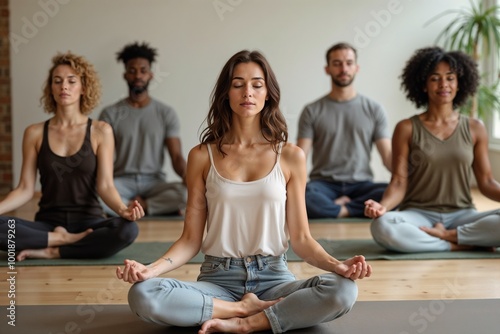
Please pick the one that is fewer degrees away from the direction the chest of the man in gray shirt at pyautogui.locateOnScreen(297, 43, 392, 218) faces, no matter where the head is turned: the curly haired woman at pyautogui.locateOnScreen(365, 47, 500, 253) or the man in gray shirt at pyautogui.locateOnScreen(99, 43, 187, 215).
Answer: the curly haired woman

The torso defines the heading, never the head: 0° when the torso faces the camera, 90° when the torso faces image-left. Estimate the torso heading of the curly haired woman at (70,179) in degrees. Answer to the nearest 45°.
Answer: approximately 0°

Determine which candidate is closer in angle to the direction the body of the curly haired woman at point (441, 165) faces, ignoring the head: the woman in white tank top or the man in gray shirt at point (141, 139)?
the woman in white tank top

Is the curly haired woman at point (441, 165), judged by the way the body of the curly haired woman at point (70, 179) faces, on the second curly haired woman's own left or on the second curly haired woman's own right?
on the second curly haired woman's own left

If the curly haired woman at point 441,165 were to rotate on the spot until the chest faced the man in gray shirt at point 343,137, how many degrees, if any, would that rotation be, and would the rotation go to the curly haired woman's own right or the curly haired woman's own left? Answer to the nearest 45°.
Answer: approximately 135° to the curly haired woman's own right

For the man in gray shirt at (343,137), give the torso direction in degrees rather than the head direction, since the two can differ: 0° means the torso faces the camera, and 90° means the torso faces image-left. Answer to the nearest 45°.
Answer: approximately 0°
